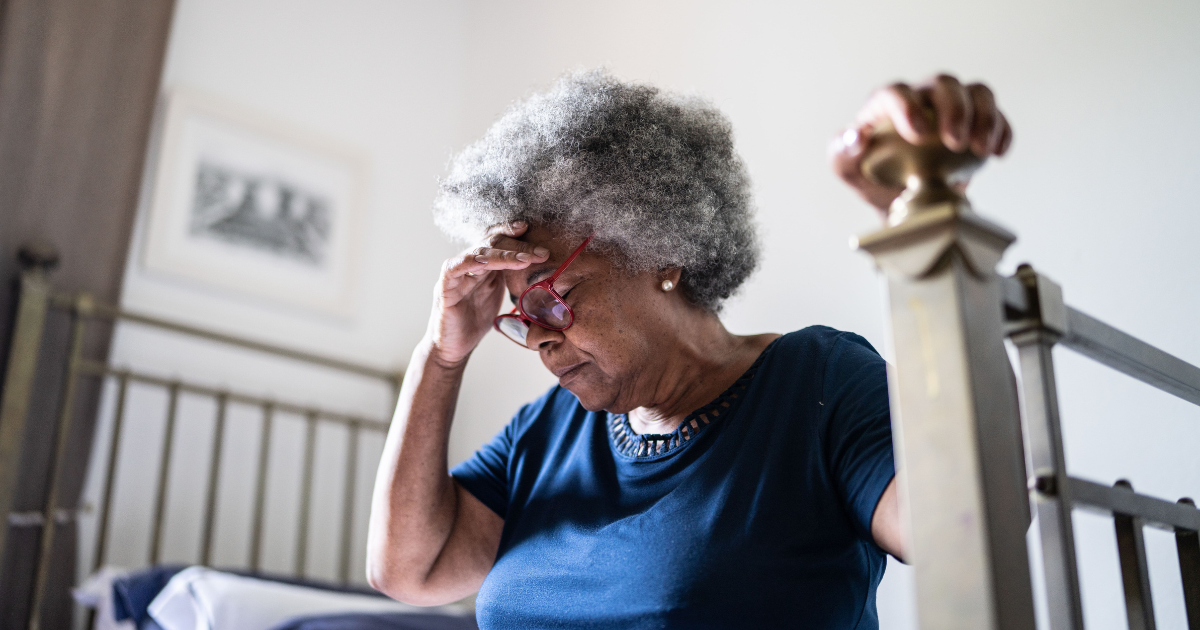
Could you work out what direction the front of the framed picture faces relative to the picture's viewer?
facing the viewer and to the right of the viewer

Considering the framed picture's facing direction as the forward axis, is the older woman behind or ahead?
ahead

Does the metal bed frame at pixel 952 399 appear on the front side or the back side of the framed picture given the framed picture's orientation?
on the front side

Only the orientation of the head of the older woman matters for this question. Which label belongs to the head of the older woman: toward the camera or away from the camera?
toward the camera
